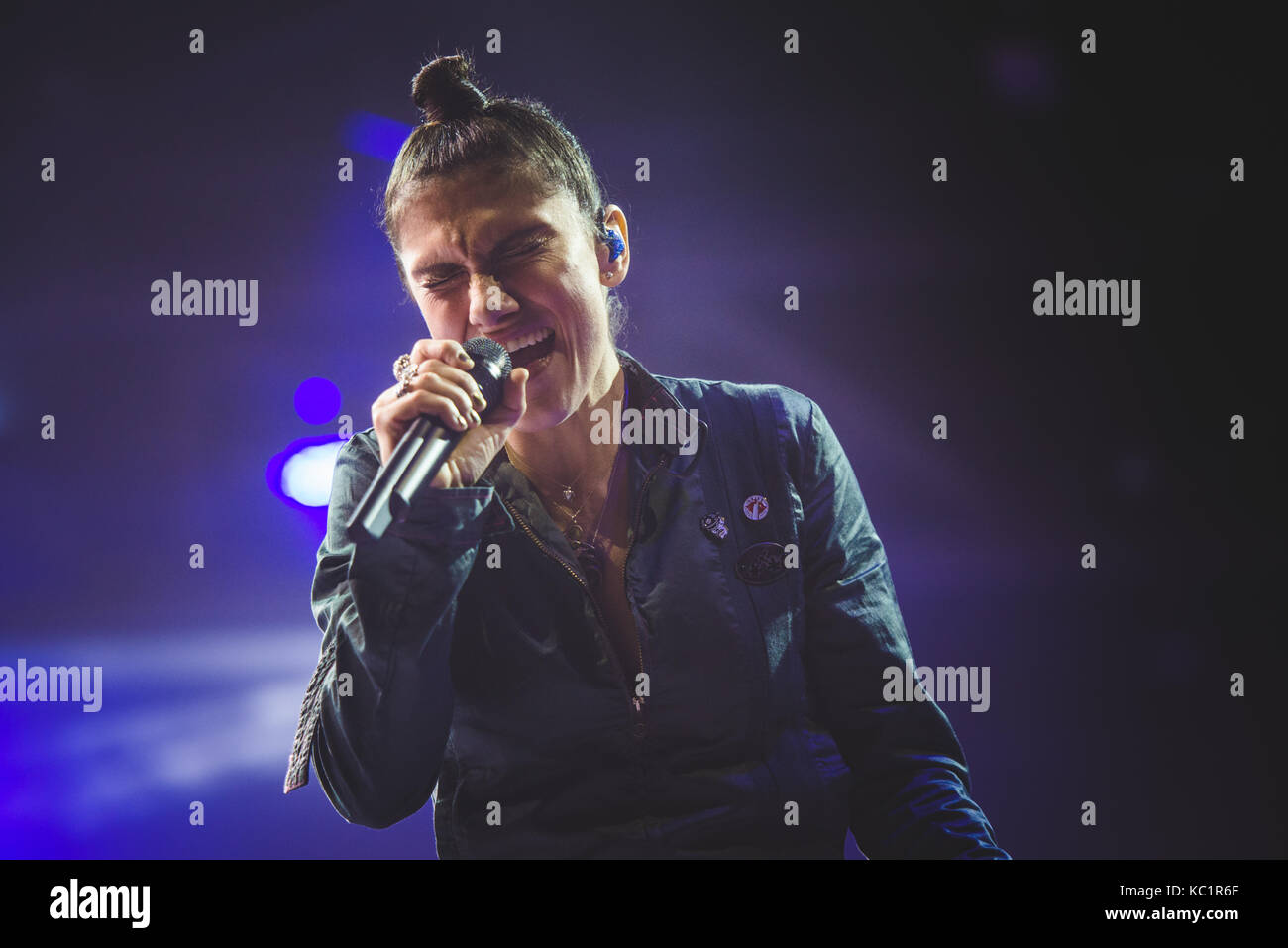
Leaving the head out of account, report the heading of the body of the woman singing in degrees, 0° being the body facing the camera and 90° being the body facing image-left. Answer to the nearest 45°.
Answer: approximately 0°
